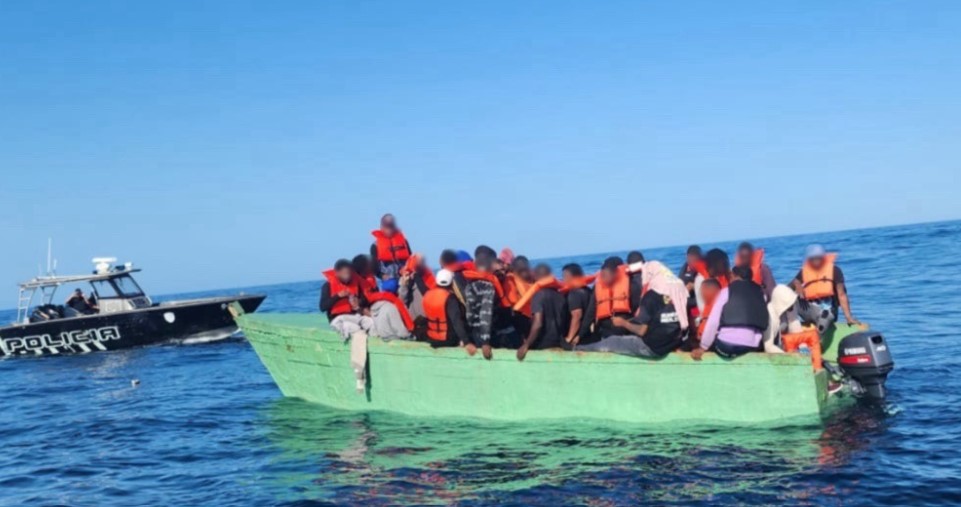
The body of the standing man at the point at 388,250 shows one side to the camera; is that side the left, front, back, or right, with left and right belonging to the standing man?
front

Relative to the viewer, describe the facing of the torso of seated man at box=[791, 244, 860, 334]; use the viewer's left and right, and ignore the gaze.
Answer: facing the viewer

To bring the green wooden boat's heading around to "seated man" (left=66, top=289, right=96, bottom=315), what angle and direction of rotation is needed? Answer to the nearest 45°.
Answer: approximately 45° to its right

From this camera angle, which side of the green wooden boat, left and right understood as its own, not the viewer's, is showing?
left

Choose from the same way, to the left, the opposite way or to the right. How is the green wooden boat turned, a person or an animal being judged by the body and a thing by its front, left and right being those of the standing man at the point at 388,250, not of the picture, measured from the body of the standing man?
to the right

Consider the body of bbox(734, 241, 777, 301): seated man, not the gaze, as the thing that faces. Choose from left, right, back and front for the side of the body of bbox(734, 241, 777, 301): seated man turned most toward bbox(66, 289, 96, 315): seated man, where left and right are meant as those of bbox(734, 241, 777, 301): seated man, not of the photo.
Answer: right

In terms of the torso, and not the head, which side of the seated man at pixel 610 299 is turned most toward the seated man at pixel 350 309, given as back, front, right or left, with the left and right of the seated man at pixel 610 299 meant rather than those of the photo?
right

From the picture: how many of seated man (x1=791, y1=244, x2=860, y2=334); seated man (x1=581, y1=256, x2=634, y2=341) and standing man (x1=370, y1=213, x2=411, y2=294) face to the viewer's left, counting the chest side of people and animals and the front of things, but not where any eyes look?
0

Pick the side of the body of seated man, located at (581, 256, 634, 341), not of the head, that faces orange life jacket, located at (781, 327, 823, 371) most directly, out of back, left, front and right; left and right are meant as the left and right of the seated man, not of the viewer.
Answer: left

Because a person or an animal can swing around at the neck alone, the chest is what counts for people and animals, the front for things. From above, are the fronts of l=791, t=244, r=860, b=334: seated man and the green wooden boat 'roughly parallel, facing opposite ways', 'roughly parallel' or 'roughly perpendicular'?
roughly perpendicular

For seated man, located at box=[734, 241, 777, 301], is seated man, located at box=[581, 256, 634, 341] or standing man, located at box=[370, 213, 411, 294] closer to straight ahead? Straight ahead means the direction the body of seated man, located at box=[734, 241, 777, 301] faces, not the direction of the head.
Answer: the seated man

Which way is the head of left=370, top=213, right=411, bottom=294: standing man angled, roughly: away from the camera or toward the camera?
toward the camera

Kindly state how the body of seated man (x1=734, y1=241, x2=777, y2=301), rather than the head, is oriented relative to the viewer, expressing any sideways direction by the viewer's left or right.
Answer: facing the viewer and to the left of the viewer

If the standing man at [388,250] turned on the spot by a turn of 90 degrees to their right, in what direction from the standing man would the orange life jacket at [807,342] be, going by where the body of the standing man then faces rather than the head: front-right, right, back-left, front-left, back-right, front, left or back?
back-left

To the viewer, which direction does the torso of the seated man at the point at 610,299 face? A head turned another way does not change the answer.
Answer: toward the camera

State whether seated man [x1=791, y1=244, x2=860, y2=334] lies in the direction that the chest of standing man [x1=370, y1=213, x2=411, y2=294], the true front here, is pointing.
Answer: no

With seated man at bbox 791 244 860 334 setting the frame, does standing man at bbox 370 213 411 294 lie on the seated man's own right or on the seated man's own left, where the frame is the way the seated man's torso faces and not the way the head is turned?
on the seated man's own right

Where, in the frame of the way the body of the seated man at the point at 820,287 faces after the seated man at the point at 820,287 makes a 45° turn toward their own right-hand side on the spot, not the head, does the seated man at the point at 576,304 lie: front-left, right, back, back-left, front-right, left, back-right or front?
front

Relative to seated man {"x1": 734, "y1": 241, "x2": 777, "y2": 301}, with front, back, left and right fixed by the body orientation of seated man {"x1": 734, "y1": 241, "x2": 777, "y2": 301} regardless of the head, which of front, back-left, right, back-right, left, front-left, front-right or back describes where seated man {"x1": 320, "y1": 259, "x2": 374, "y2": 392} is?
front-right
